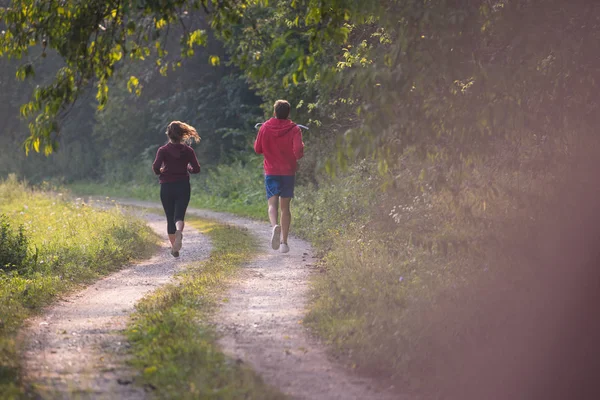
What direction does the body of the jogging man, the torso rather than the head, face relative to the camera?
away from the camera

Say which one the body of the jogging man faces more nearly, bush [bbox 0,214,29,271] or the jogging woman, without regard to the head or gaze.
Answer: the jogging woman

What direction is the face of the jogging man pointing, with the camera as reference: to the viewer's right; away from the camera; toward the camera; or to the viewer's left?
away from the camera

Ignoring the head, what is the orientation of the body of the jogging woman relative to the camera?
away from the camera

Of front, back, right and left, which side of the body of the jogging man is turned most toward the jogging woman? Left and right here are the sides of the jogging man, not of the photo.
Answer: left

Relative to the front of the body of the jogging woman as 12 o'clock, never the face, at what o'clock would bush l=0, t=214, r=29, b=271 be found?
The bush is roughly at 8 o'clock from the jogging woman.

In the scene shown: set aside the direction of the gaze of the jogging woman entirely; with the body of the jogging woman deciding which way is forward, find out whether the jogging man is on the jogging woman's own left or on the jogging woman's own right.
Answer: on the jogging woman's own right

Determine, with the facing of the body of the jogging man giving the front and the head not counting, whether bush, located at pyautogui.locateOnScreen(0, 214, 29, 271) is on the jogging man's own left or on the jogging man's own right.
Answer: on the jogging man's own left

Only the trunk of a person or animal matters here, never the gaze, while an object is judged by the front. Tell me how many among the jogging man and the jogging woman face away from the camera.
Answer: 2

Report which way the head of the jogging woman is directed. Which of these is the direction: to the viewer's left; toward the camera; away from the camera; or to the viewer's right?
away from the camera
